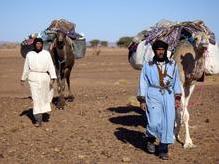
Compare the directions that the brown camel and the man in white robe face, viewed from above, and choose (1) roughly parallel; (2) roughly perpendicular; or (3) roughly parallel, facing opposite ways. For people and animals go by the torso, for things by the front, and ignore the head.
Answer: roughly parallel

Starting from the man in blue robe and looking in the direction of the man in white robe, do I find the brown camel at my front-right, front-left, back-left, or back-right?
front-right

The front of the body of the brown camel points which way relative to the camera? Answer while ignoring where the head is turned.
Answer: toward the camera

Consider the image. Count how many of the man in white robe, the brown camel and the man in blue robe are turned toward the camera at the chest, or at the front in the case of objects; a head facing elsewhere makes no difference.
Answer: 3

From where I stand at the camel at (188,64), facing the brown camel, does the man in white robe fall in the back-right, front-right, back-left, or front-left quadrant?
front-left

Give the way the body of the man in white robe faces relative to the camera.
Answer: toward the camera

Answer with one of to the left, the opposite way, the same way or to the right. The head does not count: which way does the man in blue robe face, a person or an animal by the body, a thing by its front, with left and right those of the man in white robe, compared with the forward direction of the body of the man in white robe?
the same way

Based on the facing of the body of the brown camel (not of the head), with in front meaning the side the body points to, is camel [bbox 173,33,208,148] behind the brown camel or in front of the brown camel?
in front

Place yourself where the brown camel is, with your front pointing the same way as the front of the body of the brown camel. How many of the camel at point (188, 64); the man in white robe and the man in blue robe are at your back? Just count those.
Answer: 0

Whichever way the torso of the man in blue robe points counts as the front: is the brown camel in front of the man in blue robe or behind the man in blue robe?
behind

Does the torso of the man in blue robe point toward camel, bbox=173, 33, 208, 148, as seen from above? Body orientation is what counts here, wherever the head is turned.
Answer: no

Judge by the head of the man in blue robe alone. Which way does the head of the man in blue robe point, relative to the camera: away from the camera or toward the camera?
toward the camera

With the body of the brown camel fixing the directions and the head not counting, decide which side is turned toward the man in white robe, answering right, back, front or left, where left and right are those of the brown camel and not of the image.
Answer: front

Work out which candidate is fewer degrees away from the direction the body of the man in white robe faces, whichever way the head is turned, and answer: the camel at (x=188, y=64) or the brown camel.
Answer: the camel

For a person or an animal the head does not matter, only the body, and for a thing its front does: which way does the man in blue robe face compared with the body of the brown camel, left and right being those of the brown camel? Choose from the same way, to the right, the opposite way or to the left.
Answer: the same way
